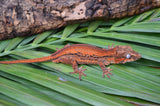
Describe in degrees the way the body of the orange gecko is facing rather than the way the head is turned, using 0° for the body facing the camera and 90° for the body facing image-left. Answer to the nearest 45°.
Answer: approximately 270°

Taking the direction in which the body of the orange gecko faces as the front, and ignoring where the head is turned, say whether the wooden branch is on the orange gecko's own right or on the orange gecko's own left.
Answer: on the orange gecko's own left
